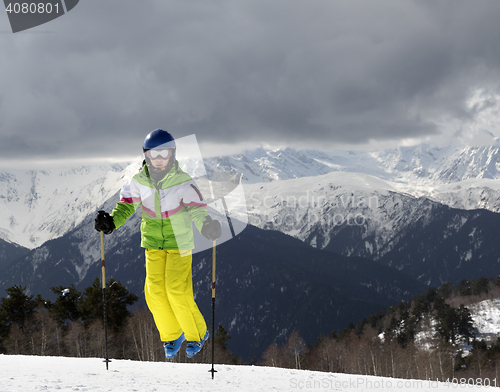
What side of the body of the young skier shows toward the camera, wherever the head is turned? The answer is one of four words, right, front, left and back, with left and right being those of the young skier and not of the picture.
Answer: front

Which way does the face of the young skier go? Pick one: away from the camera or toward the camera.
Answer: toward the camera

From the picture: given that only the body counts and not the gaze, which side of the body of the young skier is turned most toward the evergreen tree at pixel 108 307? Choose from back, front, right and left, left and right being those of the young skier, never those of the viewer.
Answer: back
